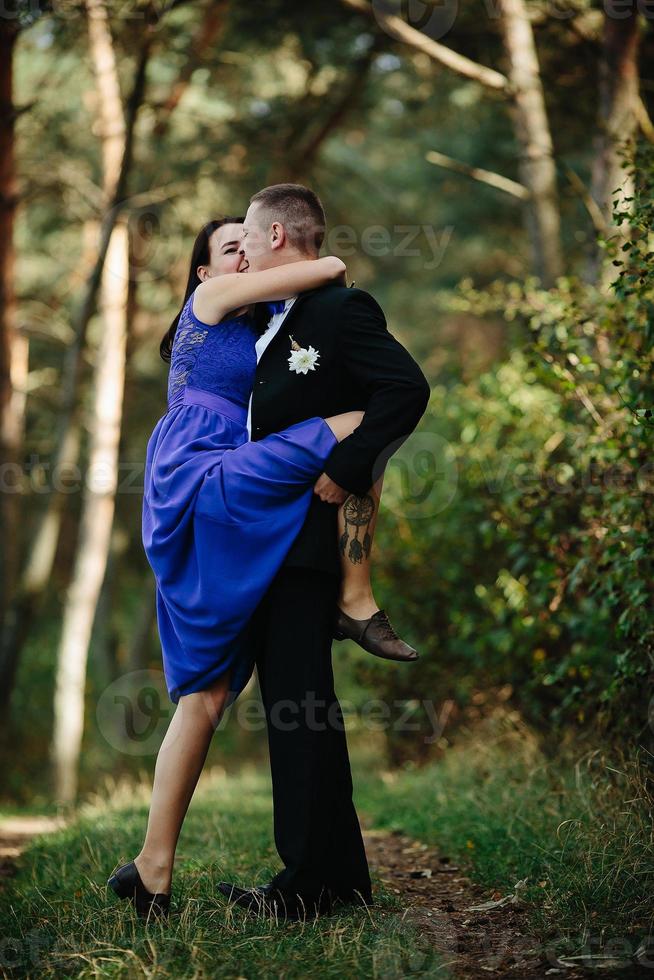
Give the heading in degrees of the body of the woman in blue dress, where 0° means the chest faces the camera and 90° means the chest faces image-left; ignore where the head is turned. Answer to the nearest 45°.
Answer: approximately 270°

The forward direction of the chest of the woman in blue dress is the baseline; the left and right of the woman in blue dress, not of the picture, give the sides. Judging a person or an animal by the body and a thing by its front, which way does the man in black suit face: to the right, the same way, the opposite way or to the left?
the opposite way

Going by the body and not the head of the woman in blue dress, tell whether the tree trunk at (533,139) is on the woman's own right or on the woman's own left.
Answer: on the woman's own left

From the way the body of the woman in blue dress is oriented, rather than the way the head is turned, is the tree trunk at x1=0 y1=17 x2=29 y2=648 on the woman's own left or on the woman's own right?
on the woman's own left

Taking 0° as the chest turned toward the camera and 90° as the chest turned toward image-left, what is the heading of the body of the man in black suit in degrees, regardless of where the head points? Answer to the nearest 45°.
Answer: approximately 90°

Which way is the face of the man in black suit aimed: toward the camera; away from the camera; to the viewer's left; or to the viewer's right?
to the viewer's left

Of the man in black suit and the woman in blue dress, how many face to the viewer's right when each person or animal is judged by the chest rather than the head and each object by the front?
1

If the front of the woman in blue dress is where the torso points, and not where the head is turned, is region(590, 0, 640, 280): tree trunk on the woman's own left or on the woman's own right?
on the woman's own left
